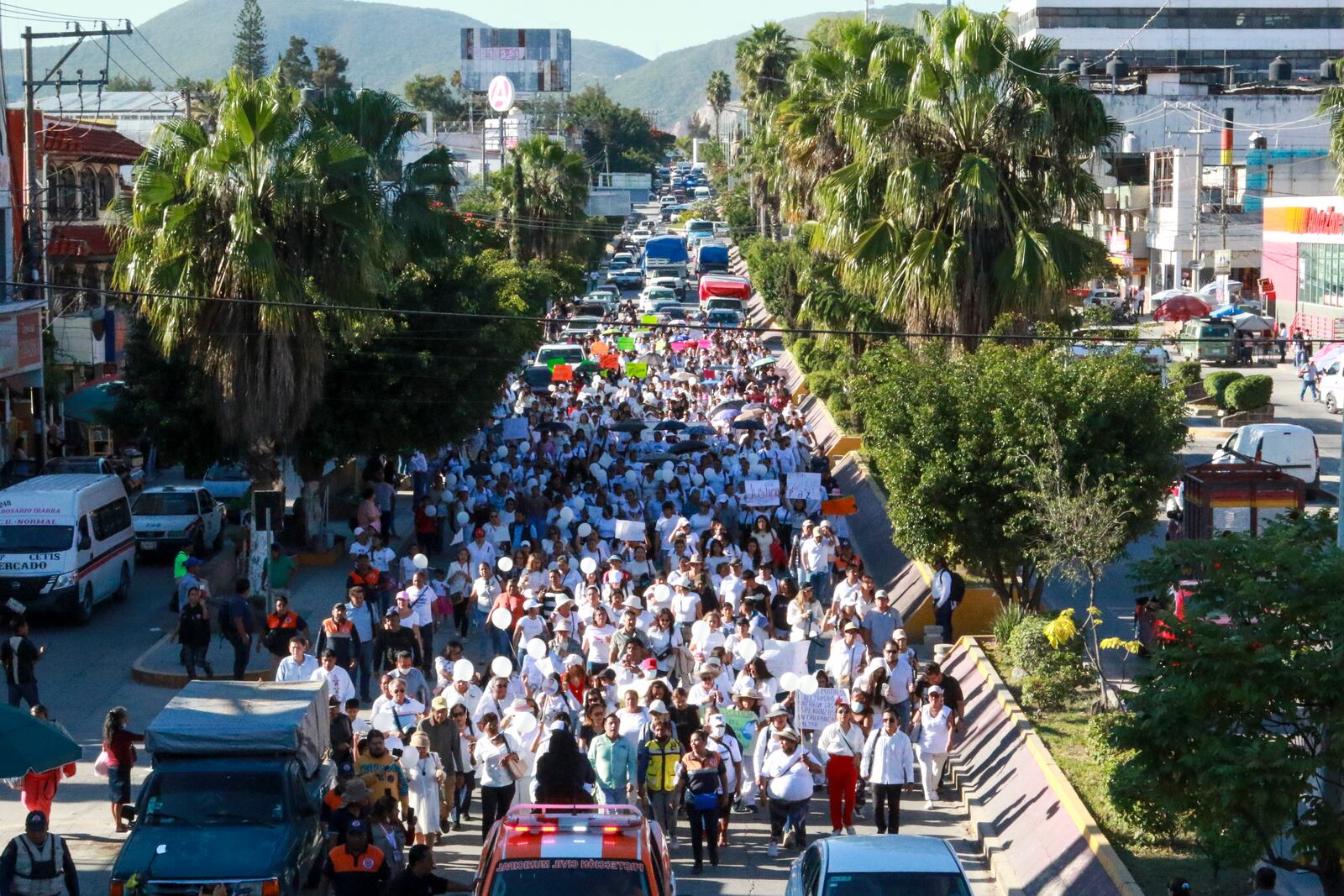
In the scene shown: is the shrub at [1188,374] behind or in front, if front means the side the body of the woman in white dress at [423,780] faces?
behind

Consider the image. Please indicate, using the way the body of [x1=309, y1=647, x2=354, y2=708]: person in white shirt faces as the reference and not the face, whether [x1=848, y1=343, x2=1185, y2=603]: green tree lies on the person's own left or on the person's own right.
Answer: on the person's own left

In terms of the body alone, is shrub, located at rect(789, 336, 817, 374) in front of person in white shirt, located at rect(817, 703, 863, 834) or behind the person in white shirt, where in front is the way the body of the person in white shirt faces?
behind

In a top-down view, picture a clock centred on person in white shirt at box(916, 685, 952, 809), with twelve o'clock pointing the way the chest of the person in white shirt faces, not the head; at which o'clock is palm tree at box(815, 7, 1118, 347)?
The palm tree is roughly at 6 o'clock from the person in white shirt.

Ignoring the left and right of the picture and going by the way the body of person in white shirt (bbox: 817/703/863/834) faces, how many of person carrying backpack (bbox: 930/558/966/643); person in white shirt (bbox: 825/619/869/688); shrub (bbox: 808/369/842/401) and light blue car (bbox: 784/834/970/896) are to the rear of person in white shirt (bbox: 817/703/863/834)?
3

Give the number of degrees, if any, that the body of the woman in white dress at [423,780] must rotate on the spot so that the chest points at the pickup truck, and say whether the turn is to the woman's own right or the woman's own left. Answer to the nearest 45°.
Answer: approximately 45° to the woman's own right

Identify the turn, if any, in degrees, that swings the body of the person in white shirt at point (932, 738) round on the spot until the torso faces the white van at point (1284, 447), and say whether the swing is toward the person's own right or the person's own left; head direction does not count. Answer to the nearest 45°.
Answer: approximately 180°

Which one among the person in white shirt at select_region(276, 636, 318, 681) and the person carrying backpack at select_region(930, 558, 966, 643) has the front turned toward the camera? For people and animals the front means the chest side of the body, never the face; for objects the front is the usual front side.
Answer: the person in white shirt

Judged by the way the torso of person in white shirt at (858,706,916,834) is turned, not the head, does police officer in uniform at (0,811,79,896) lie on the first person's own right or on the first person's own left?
on the first person's own right

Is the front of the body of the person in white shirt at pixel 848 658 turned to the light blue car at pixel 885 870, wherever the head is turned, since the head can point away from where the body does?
yes

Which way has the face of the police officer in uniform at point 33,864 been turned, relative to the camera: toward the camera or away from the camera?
toward the camera

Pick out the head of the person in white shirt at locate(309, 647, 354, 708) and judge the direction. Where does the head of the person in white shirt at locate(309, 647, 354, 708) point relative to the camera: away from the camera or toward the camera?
toward the camera

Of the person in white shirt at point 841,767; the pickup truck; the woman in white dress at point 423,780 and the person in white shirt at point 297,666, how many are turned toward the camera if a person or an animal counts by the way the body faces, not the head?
4

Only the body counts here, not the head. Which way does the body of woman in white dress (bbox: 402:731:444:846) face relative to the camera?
toward the camera

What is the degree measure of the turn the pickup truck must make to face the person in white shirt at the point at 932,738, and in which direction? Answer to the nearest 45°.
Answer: approximately 90° to its left

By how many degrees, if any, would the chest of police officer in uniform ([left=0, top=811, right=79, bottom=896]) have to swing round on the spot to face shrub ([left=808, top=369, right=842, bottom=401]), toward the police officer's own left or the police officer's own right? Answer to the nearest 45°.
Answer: approximately 135° to the police officer's own left

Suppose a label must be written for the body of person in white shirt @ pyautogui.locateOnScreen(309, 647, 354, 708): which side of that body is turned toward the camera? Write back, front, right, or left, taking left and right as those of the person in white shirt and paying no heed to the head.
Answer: front
